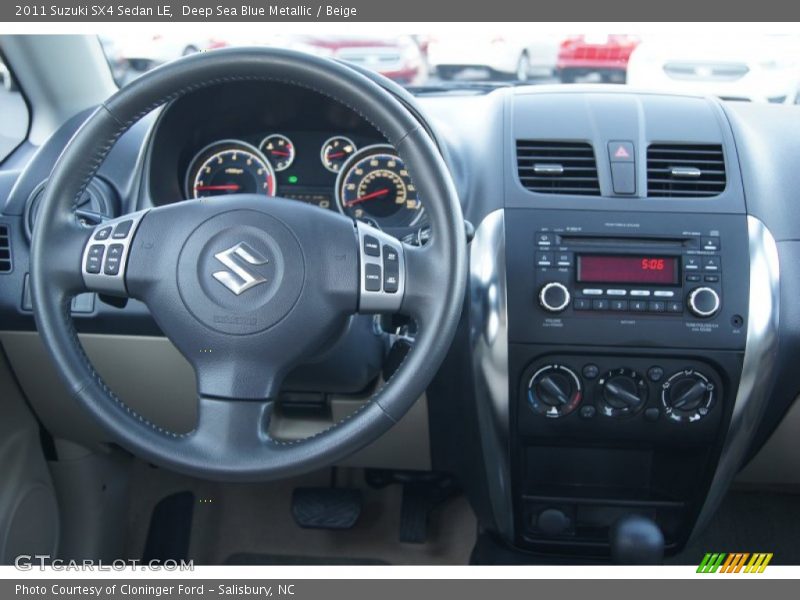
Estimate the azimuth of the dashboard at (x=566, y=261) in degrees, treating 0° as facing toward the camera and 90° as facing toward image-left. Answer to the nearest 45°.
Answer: approximately 0°
